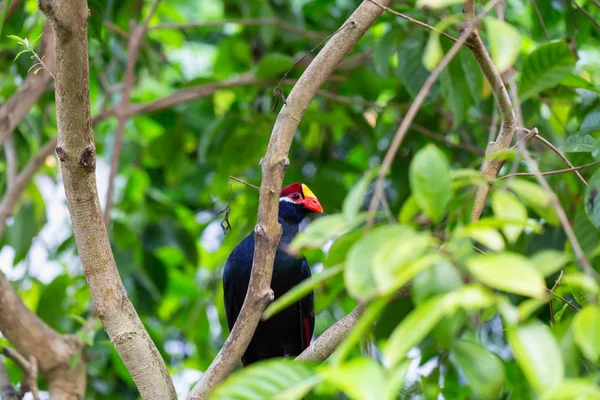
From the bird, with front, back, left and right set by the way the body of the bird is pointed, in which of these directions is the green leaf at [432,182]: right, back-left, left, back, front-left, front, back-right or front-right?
front-right

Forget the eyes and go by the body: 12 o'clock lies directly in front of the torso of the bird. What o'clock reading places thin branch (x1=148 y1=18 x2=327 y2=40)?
The thin branch is roughly at 8 o'clock from the bird.

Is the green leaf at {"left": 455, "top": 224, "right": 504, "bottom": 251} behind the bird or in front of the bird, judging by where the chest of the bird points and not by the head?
in front

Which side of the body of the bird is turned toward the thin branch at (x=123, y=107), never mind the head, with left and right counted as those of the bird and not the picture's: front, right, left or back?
back

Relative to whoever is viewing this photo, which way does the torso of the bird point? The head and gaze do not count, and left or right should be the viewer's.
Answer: facing the viewer and to the right of the viewer

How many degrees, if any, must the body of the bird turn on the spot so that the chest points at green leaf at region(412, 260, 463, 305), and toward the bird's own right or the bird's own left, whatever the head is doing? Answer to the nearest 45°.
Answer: approximately 45° to the bird's own left

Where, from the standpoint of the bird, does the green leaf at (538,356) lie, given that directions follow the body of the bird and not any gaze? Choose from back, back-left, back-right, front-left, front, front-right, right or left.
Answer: front-right

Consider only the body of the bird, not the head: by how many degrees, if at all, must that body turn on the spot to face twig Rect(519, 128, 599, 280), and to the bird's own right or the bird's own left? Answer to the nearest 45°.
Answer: approximately 45° to the bird's own right
